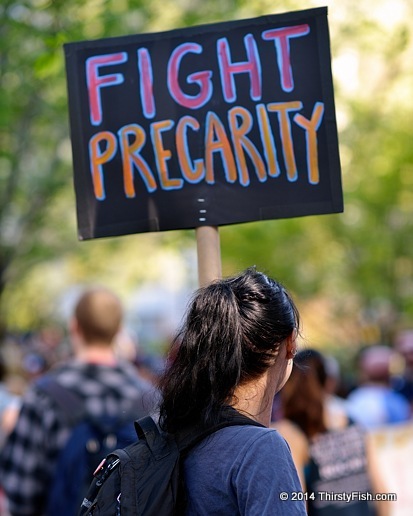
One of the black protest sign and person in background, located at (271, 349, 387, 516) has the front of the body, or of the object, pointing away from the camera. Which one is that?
the person in background

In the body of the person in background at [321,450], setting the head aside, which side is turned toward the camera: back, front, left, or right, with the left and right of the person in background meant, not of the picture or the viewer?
back

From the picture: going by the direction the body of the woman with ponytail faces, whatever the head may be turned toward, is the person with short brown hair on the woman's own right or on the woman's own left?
on the woman's own left

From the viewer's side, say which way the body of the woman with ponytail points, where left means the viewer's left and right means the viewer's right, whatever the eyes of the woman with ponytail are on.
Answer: facing away from the viewer and to the right of the viewer

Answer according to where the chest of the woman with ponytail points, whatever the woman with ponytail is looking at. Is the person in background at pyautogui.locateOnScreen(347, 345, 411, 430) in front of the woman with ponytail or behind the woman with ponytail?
in front

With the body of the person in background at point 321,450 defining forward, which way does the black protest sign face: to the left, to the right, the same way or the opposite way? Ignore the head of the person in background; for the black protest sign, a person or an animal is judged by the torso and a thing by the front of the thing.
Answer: the opposite way

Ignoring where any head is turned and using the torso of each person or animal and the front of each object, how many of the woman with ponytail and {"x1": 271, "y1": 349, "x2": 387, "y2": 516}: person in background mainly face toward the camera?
0

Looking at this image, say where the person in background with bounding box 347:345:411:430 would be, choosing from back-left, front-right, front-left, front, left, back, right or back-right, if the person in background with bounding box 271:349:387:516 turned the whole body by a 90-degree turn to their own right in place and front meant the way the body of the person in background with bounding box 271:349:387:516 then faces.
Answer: left

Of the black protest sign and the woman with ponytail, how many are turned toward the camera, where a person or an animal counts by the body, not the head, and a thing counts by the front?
1

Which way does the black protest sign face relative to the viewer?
toward the camera

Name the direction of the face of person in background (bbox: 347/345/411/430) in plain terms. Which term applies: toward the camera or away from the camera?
away from the camera

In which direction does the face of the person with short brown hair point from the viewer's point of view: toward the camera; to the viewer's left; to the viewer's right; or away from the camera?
away from the camera
